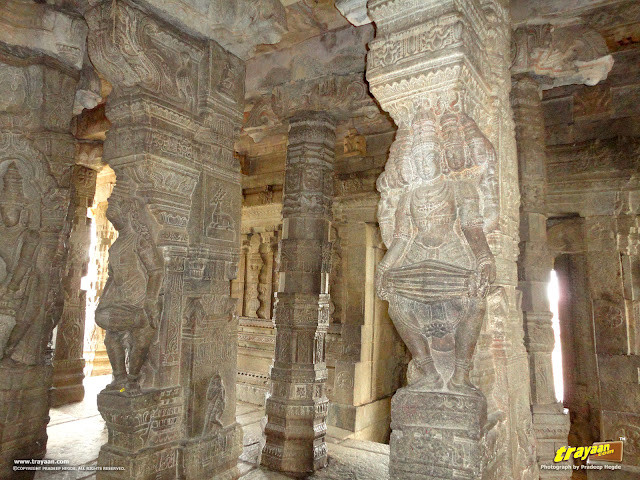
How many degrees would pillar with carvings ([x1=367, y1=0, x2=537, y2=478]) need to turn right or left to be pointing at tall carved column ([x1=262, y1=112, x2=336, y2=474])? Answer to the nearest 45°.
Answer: approximately 90° to its right

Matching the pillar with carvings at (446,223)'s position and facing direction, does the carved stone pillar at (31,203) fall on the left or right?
on its right

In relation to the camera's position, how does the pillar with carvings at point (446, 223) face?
facing the viewer and to the left of the viewer

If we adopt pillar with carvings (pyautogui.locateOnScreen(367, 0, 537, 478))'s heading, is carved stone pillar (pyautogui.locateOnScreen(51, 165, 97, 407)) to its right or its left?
on its right

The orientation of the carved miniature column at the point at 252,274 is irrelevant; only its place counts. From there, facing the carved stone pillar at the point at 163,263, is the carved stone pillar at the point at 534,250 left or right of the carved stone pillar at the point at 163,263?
left

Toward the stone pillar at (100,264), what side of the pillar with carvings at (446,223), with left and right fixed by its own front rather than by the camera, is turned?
right

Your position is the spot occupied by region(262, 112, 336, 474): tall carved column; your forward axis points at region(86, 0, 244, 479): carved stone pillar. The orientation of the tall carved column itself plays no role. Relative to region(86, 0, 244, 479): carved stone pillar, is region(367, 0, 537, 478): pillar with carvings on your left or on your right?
left

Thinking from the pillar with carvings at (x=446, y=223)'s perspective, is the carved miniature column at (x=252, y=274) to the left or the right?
on its right

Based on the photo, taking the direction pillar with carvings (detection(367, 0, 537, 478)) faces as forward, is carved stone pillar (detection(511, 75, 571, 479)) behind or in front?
behind
